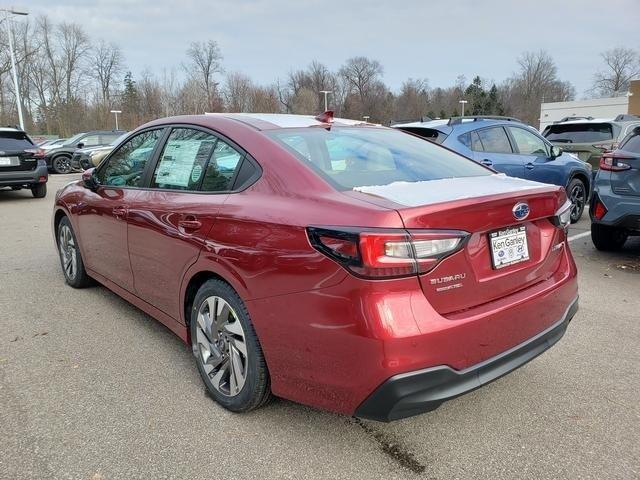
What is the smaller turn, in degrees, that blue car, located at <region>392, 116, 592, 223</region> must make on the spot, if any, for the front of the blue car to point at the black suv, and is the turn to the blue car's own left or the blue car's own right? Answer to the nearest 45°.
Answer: approximately 135° to the blue car's own left

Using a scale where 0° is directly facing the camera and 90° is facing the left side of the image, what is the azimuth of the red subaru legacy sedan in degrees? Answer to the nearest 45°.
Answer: approximately 135°

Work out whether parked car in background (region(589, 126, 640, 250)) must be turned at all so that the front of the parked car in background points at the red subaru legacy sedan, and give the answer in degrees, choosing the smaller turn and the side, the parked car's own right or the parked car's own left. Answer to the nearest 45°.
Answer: approximately 180°

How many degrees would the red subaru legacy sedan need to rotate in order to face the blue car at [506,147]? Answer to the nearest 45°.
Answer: approximately 90° to its right

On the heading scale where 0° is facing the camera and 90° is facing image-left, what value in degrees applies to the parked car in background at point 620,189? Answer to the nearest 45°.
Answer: approximately 180°

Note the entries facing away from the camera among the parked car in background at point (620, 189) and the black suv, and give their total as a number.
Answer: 2

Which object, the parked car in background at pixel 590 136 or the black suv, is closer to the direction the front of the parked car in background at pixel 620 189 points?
the parked car in background

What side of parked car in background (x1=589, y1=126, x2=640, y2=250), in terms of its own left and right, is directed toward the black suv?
left

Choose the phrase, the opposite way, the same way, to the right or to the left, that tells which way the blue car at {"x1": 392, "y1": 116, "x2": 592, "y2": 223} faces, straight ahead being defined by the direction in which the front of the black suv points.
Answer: to the right

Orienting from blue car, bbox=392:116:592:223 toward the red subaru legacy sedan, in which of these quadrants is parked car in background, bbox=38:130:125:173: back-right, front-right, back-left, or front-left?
back-right

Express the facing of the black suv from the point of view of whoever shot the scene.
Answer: facing away from the viewer

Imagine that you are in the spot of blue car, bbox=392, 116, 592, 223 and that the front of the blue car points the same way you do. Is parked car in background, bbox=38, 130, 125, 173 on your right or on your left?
on your left

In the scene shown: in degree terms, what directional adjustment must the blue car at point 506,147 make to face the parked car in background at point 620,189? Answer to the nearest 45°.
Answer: approximately 90° to its right
